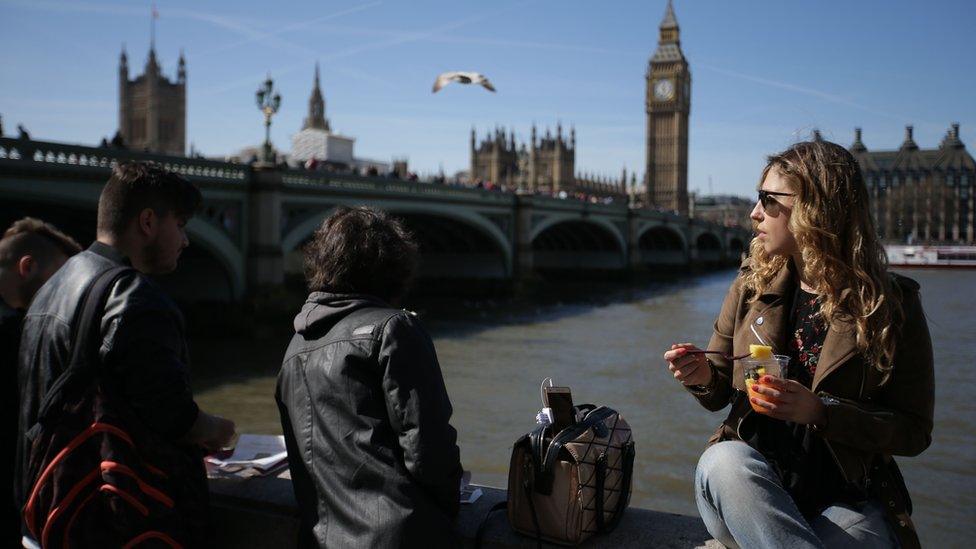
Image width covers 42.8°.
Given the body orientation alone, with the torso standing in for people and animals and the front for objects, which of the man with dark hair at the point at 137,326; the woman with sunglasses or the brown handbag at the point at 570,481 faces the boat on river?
the man with dark hair

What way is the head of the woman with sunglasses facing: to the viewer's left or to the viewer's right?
to the viewer's left

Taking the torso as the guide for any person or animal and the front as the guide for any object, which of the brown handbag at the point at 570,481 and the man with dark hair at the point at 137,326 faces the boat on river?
the man with dark hair

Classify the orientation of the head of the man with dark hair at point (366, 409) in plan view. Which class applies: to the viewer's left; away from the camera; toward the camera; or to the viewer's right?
away from the camera

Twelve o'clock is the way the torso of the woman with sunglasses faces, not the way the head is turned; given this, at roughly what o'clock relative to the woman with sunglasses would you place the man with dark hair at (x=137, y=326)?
The man with dark hair is roughly at 1 o'clock from the woman with sunglasses.

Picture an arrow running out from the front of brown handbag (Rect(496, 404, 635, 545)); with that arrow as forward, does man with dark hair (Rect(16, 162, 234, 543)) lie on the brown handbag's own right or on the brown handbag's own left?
on the brown handbag's own right

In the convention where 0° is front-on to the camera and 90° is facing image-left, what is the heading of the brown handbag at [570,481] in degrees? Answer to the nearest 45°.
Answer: approximately 315°

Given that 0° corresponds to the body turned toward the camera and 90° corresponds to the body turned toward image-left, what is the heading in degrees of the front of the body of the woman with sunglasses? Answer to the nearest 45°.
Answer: approximately 45°

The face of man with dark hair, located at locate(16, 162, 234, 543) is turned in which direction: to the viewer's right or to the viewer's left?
to the viewer's right

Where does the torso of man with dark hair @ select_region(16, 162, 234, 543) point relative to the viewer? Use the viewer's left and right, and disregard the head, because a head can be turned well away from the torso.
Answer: facing away from the viewer and to the right of the viewer

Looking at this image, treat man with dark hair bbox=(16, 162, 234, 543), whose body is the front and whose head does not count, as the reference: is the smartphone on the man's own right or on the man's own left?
on the man's own right
